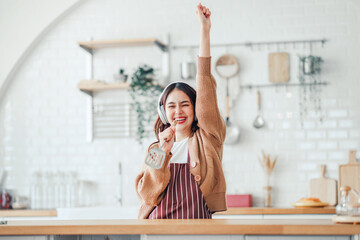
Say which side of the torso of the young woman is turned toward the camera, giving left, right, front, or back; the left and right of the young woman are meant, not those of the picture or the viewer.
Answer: front

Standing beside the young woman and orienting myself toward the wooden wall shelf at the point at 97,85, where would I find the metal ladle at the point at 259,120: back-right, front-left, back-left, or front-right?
front-right

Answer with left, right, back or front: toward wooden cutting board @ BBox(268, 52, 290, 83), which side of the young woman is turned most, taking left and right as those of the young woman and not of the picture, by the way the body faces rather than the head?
back

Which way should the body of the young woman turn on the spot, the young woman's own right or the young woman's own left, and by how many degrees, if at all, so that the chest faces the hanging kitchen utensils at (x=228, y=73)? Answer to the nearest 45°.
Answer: approximately 180°

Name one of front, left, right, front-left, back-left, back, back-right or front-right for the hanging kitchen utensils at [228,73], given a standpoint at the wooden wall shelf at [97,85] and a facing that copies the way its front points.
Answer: left

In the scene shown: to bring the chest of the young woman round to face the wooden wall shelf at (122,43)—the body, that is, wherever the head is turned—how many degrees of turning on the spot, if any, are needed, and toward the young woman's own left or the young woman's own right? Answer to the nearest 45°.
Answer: approximately 180°

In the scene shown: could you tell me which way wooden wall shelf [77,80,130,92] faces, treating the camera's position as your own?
facing the viewer

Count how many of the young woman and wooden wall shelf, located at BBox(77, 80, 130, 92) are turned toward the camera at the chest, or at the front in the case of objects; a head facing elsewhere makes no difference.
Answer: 2

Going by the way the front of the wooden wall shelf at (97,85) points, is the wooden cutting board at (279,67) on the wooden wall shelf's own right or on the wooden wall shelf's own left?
on the wooden wall shelf's own left

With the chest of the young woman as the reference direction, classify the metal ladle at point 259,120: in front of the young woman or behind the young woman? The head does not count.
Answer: behind
